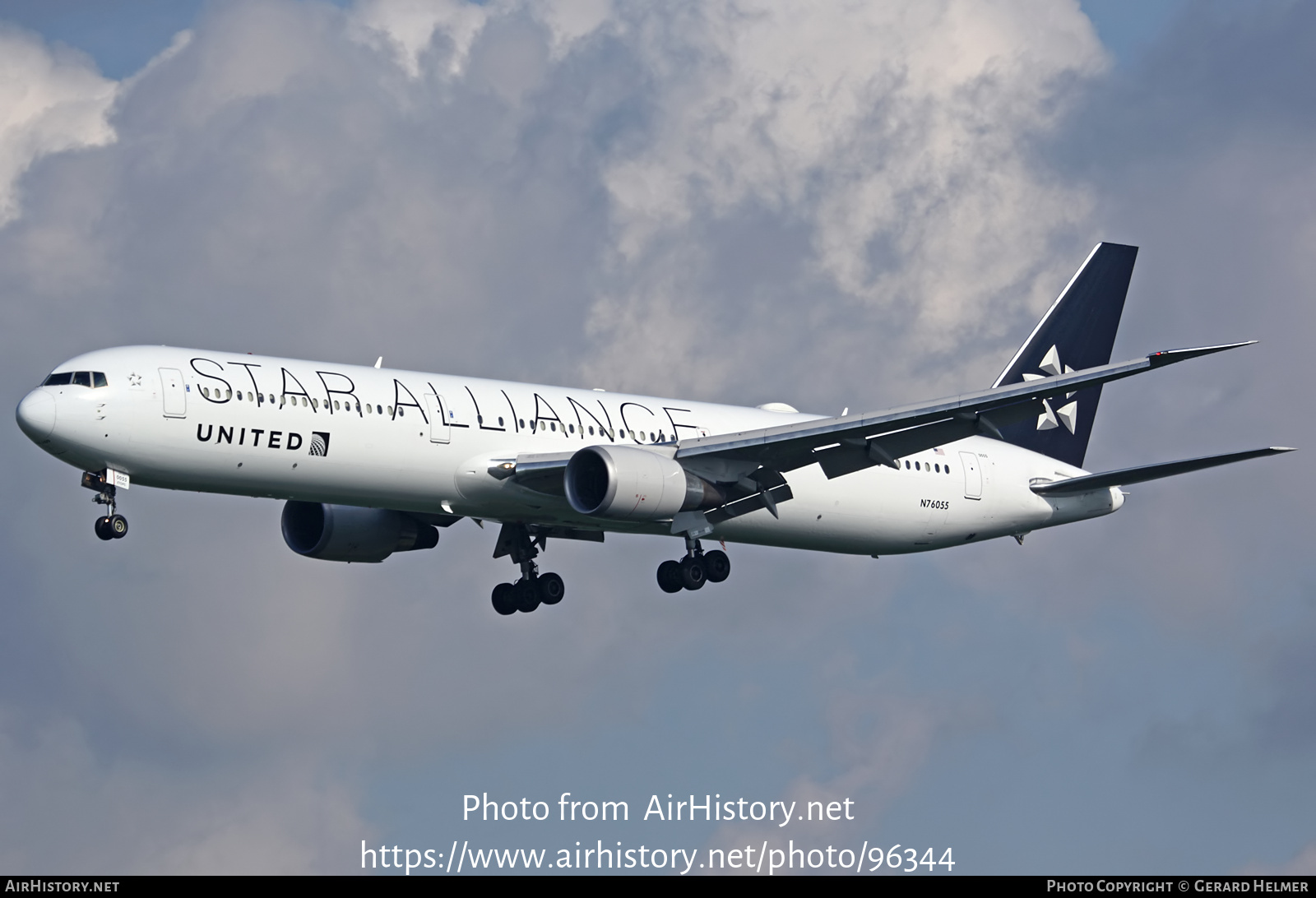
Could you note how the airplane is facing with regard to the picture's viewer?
facing the viewer and to the left of the viewer
